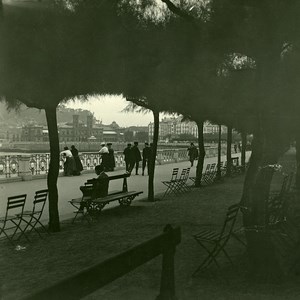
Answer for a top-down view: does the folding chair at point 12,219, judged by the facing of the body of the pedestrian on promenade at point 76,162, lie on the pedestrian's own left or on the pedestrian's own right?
on the pedestrian's own left

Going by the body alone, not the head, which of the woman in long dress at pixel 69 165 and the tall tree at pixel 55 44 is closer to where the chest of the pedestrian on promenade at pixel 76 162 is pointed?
the woman in long dress

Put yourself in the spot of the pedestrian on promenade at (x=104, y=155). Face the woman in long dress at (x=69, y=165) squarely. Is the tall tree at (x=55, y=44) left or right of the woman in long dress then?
left

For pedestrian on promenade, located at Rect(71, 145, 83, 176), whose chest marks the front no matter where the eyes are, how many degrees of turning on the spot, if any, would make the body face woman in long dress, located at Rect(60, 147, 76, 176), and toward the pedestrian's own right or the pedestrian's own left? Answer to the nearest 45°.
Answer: approximately 45° to the pedestrian's own left
